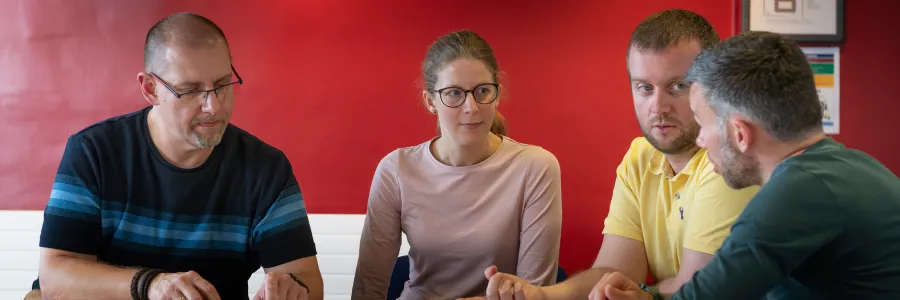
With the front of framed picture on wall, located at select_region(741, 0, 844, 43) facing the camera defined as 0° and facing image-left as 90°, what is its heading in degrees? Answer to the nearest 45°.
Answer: approximately 0°

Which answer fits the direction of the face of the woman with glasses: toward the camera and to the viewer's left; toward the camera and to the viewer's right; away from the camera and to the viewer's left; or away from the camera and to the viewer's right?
toward the camera and to the viewer's right

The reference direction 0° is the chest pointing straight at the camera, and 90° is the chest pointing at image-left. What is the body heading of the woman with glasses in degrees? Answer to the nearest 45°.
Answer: approximately 0°

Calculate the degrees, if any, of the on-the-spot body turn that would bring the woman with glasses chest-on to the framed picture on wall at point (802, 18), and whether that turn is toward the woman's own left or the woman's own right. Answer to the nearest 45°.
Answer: approximately 135° to the woman's own left

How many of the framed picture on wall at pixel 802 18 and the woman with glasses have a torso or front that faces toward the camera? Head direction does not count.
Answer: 2

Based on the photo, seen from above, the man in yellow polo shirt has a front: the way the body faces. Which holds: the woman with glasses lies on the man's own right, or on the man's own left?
on the man's own right

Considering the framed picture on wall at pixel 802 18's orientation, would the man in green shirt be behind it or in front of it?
in front

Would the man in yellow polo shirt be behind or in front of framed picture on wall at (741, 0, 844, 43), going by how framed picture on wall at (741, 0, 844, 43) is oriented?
in front

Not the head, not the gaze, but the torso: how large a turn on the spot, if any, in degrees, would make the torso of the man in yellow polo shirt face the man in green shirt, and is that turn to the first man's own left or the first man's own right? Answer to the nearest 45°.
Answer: approximately 45° to the first man's own left
